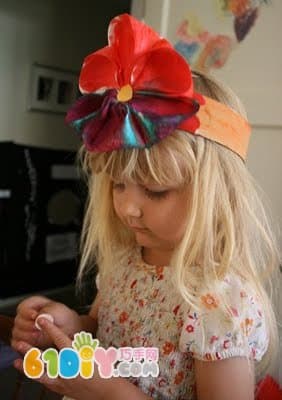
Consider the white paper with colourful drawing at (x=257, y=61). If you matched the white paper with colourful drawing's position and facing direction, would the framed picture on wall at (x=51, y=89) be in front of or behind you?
behind

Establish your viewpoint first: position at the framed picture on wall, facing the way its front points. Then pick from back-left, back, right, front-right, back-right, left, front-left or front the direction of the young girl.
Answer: front-right

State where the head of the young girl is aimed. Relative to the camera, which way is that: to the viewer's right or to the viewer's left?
to the viewer's left

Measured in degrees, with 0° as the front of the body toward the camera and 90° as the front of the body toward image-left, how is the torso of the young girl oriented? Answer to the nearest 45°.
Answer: approximately 45°

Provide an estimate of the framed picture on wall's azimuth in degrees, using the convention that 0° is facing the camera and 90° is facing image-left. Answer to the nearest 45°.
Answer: approximately 315°

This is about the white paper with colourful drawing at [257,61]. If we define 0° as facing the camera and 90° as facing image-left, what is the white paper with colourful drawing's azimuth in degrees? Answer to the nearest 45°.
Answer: approximately 0°
